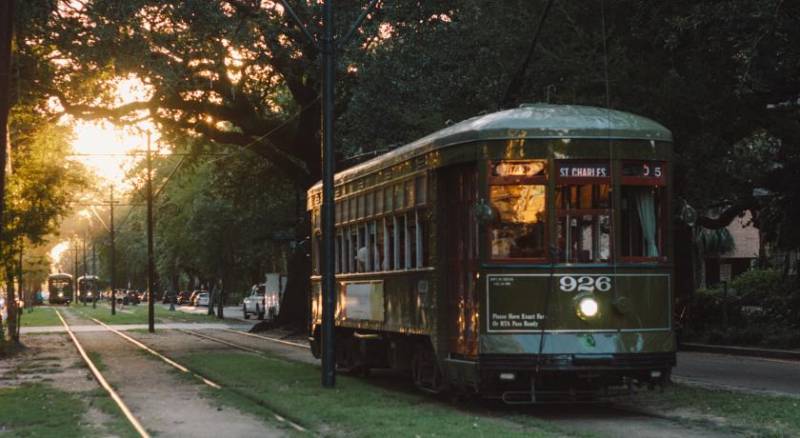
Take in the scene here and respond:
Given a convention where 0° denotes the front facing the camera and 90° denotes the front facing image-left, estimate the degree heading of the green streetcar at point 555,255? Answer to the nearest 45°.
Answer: approximately 315°

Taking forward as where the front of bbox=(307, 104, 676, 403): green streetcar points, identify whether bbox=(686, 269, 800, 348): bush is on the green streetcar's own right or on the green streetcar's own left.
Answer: on the green streetcar's own left
